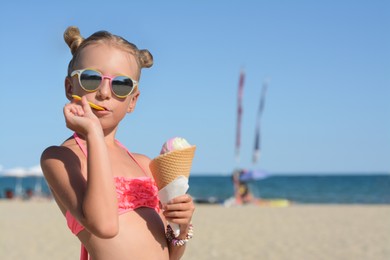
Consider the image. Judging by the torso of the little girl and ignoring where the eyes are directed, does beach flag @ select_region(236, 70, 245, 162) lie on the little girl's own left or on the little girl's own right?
on the little girl's own left

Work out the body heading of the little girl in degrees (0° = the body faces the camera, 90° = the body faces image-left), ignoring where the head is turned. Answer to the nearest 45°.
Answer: approximately 315°

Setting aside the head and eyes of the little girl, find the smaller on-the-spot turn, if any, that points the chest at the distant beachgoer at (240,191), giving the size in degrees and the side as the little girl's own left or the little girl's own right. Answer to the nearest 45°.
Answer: approximately 135° to the little girl's own left
